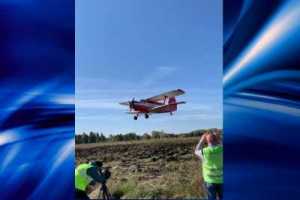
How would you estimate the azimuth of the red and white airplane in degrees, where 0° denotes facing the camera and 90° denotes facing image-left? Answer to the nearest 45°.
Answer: approximately 45°

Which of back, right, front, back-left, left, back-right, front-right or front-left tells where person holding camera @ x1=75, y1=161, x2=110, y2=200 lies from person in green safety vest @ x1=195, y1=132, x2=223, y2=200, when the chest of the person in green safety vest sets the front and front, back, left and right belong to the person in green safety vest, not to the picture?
left

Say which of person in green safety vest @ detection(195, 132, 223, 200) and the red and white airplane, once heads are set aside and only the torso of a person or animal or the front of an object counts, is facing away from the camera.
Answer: the person in green safety vest

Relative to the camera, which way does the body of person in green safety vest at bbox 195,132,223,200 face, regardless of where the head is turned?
away from the camera

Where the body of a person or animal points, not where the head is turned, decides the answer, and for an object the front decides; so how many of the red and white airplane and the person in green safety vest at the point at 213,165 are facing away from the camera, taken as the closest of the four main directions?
1
